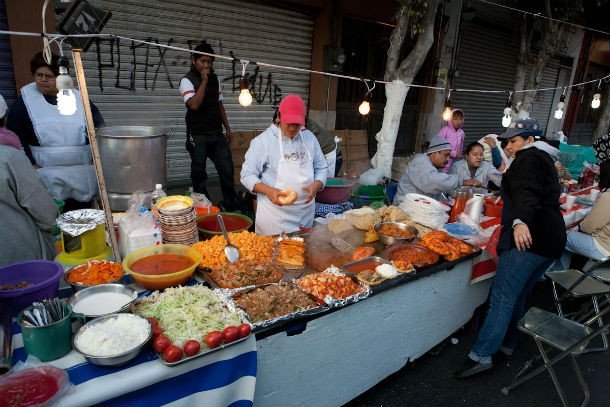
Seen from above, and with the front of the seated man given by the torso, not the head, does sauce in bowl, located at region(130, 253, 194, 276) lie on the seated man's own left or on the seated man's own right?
on the seated man's own right

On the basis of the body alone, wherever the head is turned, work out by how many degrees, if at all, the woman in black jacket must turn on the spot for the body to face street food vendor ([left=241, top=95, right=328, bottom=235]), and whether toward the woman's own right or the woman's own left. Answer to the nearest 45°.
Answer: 0° — they already face them

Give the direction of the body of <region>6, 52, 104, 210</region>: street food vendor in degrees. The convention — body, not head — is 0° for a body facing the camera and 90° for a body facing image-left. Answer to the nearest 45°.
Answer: approximately 0°

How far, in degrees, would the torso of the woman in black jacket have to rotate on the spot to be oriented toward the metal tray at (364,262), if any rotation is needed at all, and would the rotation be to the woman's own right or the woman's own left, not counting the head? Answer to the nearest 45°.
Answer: approximately 45° to the woman's own left

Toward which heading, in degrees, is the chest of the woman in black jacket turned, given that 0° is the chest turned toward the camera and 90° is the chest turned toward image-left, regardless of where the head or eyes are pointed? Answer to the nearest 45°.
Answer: approximately 90°

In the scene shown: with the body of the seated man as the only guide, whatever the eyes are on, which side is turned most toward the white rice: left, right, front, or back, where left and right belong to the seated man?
right

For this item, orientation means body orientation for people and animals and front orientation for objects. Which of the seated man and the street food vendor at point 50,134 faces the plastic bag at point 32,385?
the street food vendor

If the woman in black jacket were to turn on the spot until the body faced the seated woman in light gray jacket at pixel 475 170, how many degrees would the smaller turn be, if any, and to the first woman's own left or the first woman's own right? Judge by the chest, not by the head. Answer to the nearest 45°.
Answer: approximately 90° to the first woman's own right

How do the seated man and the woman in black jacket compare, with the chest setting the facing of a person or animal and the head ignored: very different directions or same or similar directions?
very different directions

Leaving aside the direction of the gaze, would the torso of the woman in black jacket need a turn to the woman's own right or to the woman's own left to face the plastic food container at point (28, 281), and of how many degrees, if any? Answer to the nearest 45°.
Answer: approximately 45° to the woman's own left
